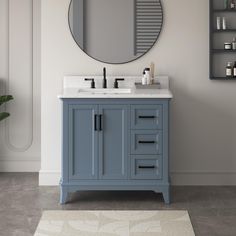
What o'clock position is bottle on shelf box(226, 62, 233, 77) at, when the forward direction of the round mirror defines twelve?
The bottle on shelf is roughly at 9 o'clock from the round mirror.

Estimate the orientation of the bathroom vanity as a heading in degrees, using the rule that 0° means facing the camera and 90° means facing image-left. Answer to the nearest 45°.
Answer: approximately 0°

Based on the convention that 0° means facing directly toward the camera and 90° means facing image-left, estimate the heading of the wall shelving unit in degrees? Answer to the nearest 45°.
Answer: approximately 0°

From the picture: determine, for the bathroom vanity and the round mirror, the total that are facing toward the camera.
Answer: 2

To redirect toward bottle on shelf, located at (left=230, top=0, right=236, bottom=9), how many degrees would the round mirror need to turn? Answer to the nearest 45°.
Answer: approximately 90° to its left
